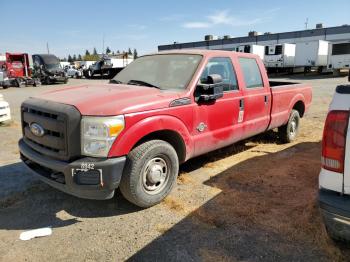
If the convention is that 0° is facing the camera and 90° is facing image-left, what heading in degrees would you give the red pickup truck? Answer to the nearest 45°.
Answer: approximately 45°

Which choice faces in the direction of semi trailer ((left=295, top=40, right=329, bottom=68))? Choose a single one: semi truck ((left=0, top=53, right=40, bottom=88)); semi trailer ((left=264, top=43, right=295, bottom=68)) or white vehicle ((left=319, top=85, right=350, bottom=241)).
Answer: the white vehicle

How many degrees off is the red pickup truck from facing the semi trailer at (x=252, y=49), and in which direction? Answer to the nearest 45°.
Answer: approximately 135° to its right

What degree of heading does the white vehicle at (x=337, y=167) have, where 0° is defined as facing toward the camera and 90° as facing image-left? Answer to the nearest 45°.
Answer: approximately 180°

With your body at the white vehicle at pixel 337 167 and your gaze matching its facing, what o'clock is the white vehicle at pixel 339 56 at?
the white vehicle at pixel 339 56 is roughly at 12 o'clock from the white vehicle at pixel 337 167.

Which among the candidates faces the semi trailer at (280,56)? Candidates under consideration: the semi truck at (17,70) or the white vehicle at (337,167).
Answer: the white vehicle

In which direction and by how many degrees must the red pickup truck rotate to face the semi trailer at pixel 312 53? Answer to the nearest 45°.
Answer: approximately 180°

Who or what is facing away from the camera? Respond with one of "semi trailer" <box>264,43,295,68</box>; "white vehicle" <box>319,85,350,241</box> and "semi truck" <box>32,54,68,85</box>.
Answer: the white vehicle

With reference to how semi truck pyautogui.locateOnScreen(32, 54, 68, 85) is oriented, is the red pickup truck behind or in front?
in front

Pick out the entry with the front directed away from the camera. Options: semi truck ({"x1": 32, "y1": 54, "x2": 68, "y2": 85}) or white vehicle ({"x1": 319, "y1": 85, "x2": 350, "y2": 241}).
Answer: the white vehicle

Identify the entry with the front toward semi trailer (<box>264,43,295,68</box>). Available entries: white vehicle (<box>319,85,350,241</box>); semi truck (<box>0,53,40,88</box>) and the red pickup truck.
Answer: the white vehicle
